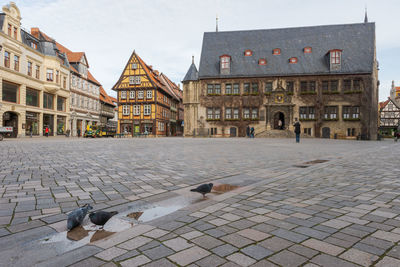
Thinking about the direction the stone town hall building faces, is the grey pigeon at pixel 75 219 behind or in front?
in front

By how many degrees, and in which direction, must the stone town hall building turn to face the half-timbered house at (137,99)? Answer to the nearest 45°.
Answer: approximately 90° to its right

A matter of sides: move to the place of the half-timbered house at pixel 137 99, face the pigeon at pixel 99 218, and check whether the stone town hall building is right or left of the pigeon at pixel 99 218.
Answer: left

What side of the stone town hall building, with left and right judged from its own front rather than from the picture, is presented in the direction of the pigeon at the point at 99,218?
front

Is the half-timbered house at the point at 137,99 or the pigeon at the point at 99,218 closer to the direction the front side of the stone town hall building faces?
the pigeon

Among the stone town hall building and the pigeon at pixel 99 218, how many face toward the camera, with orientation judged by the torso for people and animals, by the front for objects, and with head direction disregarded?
1

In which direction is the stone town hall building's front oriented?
toward the camera
